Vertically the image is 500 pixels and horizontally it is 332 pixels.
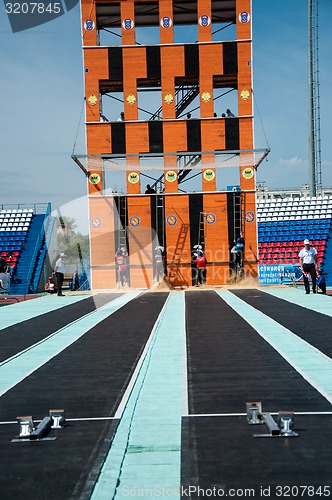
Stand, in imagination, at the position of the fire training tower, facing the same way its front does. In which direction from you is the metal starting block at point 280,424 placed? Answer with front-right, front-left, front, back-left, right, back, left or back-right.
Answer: front

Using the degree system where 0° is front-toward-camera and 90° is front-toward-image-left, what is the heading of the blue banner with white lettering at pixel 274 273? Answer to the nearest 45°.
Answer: approximately 0°

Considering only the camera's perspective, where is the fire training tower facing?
facing the viewer

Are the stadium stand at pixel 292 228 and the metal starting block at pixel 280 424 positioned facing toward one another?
yes

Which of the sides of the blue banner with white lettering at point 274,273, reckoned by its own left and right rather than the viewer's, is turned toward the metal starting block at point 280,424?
front

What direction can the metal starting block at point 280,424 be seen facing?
away from the camera

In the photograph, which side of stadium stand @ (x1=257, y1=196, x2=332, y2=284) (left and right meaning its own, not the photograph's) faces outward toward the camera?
front

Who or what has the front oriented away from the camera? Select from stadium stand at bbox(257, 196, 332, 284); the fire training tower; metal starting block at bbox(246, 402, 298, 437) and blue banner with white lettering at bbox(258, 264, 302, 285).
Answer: the metal starting block

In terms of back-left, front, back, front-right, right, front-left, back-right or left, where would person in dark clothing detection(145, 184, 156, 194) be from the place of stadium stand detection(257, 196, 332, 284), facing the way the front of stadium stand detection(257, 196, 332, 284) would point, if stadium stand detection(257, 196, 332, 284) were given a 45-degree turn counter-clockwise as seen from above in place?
right

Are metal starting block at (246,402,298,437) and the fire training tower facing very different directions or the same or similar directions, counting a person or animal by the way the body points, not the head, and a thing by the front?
very different directions

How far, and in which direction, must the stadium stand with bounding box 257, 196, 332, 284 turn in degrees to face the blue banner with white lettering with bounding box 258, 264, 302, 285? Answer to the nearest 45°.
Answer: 0° — it already faces it
